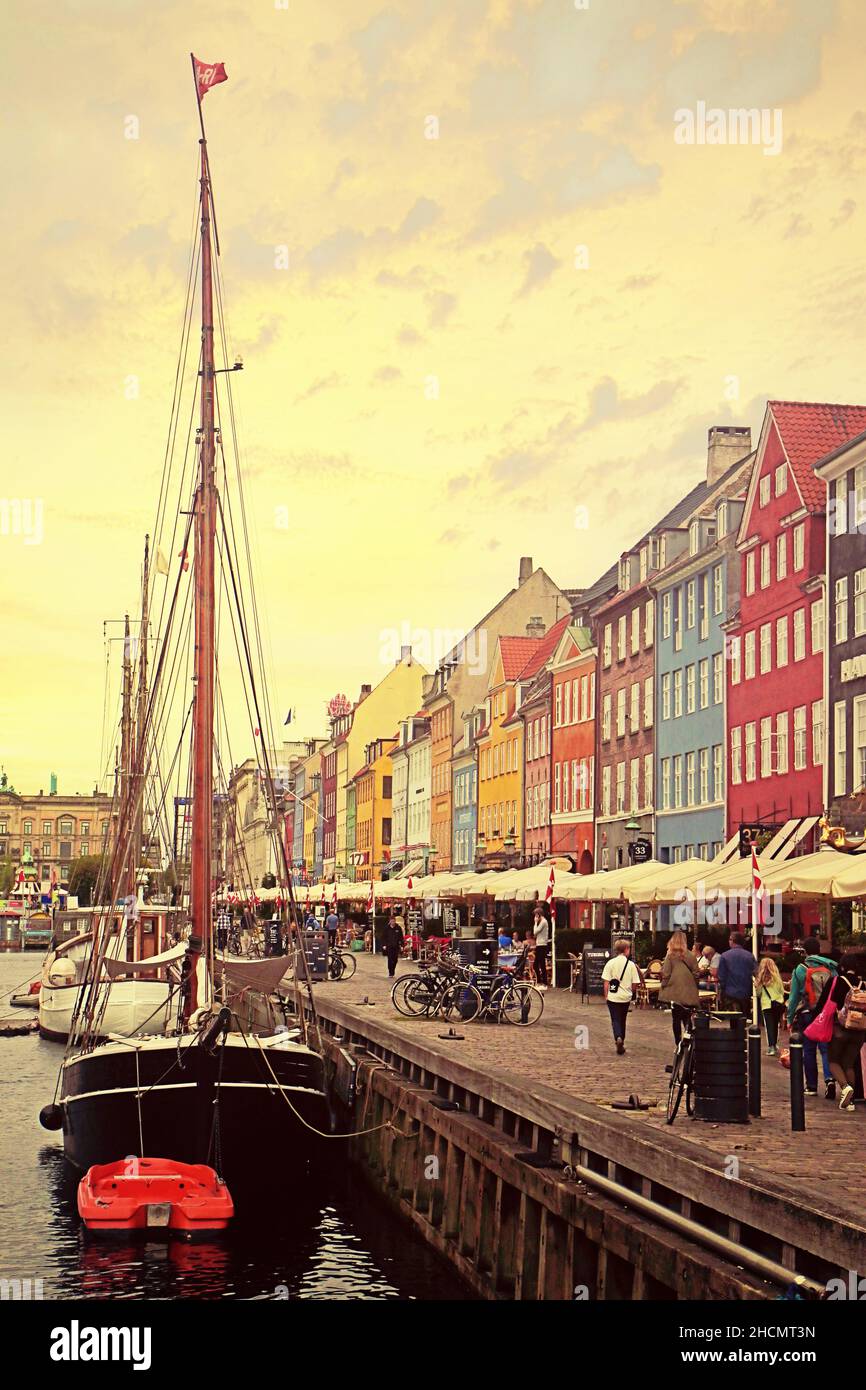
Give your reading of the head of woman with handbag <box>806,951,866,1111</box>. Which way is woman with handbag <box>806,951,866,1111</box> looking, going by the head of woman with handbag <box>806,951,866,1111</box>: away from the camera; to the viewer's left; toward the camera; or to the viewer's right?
away from the camera

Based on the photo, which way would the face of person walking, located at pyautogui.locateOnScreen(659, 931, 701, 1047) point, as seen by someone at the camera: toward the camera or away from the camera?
away from the camera

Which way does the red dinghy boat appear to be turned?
away from the camera

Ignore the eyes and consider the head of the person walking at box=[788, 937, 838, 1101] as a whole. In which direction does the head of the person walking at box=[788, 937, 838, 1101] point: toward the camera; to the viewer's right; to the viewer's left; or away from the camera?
away from the camera

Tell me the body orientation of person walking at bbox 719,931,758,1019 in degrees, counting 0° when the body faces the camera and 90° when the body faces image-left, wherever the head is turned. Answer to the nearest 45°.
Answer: approximately 180°

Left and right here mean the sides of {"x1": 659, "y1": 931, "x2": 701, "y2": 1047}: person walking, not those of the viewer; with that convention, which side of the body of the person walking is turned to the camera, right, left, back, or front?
back

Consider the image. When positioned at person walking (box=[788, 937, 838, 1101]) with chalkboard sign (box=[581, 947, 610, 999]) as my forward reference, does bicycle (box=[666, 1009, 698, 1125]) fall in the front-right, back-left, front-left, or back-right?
back-left
